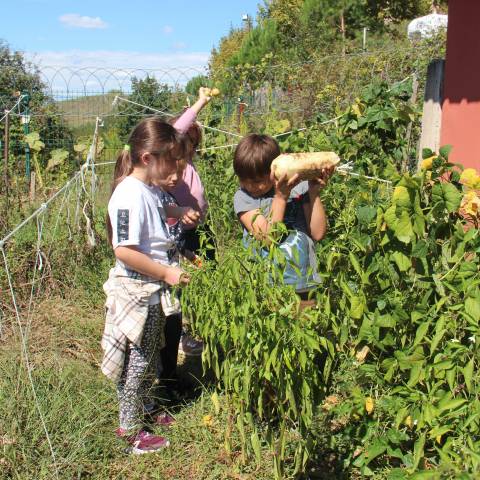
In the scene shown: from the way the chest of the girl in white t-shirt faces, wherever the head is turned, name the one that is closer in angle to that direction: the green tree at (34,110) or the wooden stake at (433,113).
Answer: the wooden stake

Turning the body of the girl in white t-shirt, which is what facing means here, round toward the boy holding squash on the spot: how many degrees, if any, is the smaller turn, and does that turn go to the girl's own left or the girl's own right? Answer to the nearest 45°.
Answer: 0° — they already face them

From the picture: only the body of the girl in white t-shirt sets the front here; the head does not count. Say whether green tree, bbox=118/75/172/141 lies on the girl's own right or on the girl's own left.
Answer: on the girl's own left

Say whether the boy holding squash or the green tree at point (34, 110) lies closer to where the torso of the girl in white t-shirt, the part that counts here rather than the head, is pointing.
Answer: the boy holding squash

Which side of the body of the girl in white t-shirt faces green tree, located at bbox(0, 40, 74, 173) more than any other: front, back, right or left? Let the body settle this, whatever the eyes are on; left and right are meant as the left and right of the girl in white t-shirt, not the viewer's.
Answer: left

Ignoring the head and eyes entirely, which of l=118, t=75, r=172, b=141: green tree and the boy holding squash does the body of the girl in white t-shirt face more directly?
the boy holding squash

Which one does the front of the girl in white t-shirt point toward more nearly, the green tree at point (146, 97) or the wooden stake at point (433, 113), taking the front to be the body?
the wooden stake

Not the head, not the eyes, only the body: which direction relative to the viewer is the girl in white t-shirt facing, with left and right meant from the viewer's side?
facing to the right of the viewer

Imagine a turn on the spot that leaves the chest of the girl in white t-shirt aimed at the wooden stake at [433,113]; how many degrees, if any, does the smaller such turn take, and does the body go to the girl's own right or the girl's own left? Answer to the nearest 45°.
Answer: approximately 45° to the girl's own left
